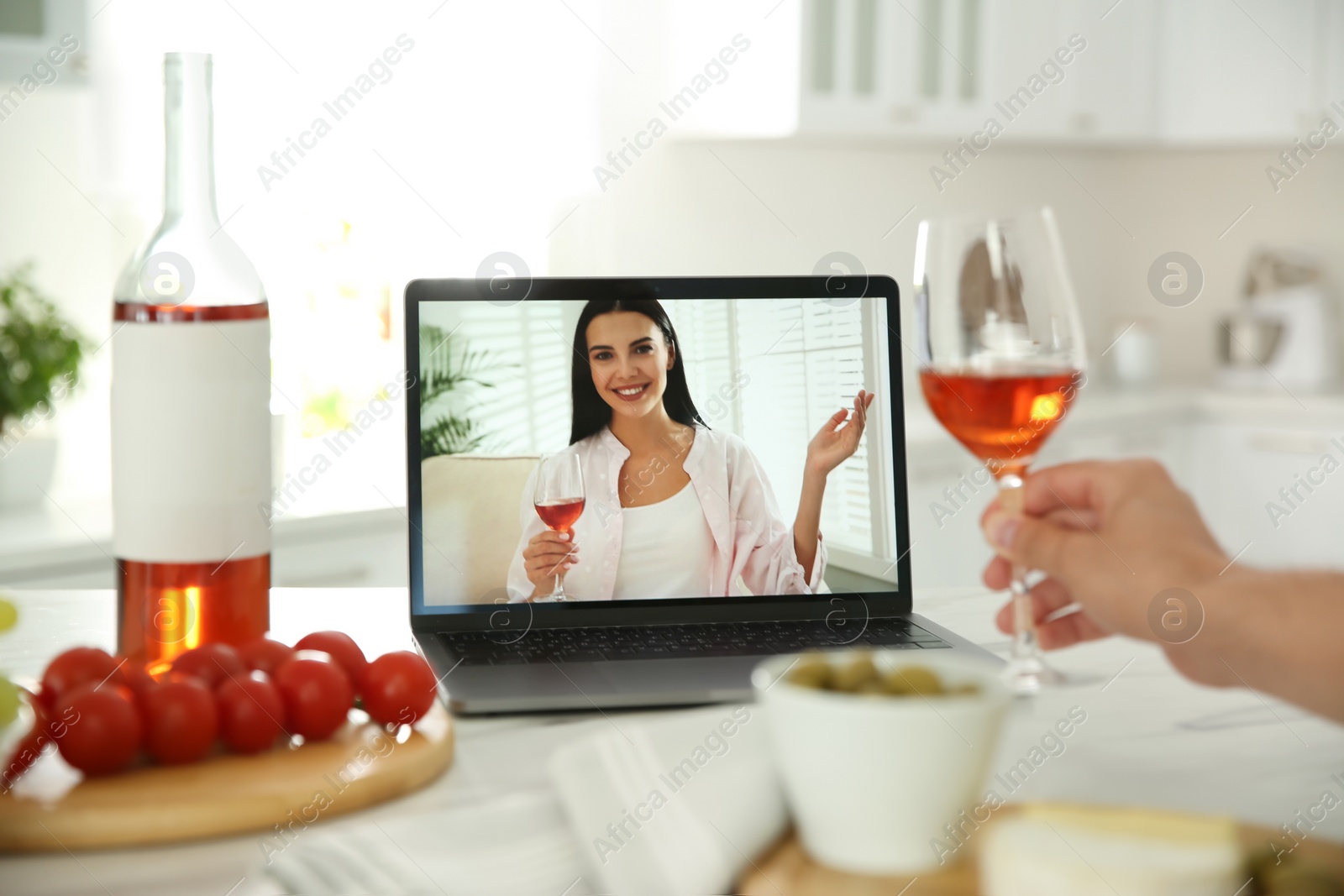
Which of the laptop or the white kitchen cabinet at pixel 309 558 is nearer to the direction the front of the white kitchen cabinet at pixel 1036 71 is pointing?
the laptop

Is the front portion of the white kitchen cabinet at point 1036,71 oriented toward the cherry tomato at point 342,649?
yes

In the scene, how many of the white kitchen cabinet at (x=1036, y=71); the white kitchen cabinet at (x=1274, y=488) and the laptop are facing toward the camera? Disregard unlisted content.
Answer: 3

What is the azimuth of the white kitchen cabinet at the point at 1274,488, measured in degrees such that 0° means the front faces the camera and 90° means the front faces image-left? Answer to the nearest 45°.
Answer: approximately 0°

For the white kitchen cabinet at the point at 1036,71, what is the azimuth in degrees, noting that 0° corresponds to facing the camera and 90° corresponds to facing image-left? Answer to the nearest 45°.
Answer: approximately 0°

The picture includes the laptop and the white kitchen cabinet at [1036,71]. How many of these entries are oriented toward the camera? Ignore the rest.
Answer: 2

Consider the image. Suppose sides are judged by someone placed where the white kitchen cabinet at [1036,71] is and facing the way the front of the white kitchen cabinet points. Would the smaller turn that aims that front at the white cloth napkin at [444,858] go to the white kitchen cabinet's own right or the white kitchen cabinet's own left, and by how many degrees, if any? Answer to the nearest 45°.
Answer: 0° — it already faces it

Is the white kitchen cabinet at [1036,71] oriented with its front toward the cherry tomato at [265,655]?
yes
